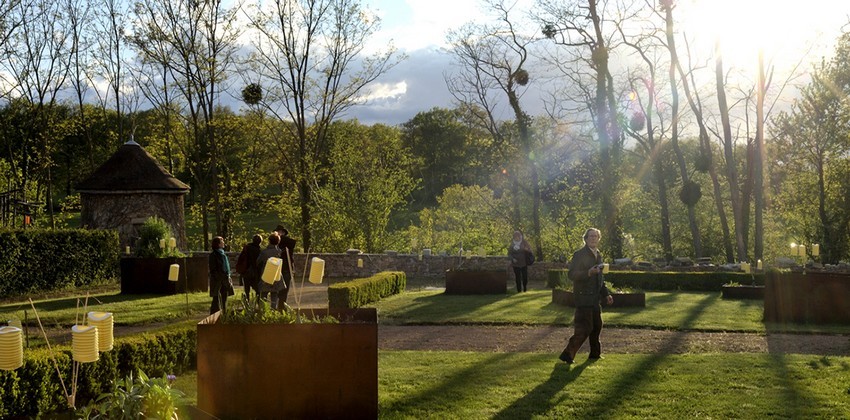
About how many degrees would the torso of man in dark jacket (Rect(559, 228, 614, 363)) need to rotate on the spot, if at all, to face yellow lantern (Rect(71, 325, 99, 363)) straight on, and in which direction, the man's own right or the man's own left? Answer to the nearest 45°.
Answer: approximately 90° to the man's own right

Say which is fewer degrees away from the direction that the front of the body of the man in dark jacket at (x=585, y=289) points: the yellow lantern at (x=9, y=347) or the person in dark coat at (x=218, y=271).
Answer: the yellow lantern

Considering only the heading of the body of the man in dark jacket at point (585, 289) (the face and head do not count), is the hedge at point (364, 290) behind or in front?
behind

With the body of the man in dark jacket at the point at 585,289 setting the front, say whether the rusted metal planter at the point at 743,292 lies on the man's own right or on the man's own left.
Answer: on the man's own left

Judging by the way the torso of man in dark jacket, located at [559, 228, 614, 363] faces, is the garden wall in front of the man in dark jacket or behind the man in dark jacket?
behind

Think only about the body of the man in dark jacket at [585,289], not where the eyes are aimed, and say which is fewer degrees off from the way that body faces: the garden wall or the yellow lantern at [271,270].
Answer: the yellow lantern

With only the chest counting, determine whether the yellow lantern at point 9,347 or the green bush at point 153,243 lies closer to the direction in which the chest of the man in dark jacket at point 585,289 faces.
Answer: the yellow lantern
